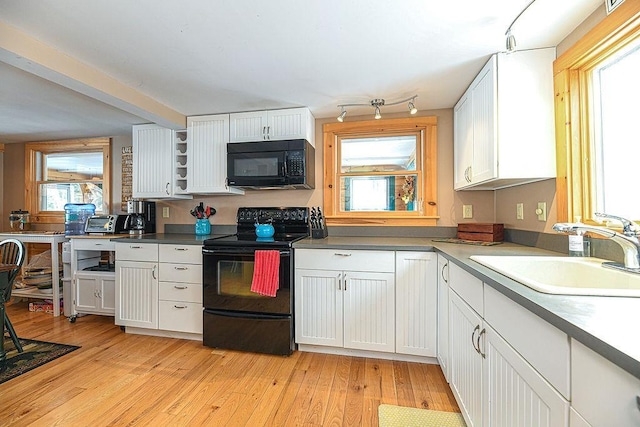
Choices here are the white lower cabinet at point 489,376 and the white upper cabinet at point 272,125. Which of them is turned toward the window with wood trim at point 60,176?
the white lower cabinet

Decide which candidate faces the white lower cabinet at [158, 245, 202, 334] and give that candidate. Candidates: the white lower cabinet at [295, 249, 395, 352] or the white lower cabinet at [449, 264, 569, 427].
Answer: the white lower cabinet at [449, 264, 569, 427]

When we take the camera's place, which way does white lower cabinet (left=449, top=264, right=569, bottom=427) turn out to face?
facing to the left of the viewer

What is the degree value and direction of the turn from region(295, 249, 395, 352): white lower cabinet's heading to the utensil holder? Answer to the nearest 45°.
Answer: approximately 135° to its right

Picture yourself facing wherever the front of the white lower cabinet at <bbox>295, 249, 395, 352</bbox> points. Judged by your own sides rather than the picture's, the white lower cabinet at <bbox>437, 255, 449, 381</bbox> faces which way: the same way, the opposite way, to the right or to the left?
to the right

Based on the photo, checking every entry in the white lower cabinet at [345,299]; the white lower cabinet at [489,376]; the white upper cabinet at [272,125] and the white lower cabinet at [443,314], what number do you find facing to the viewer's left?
2

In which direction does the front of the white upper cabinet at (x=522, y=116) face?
to the viewer's left

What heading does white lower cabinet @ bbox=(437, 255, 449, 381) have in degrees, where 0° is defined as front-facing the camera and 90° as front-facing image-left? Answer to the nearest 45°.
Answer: approximately 90°

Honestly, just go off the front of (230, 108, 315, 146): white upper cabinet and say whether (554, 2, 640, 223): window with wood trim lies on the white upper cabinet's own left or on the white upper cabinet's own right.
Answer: on the white upper cabinet's own left

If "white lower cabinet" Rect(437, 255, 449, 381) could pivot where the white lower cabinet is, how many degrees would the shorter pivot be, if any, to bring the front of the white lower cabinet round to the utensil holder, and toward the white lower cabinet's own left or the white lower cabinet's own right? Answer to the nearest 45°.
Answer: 0° — it already faces it

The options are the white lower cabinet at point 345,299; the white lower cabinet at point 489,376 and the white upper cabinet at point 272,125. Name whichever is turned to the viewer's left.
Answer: the white lower cabinet at point 489,376
